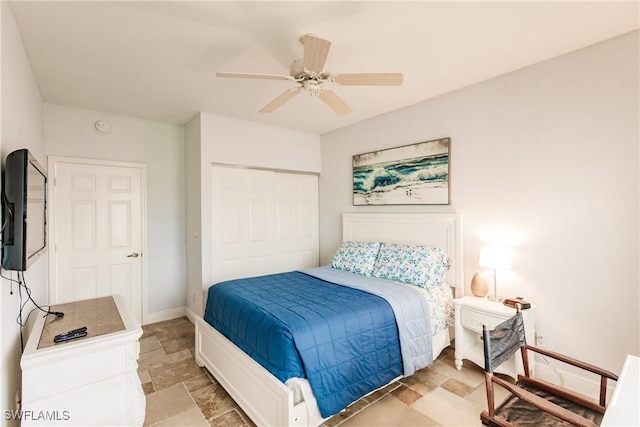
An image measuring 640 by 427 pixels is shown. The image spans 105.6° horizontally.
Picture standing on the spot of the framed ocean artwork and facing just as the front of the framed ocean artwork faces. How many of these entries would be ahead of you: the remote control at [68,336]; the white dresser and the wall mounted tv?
3

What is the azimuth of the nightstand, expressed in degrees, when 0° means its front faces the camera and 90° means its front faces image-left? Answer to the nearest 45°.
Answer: approximately 45°

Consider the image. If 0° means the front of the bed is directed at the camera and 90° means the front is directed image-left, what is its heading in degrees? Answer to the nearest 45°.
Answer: approximately 45°

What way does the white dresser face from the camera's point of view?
to the viewer's right

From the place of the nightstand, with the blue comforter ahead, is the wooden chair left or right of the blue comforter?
left

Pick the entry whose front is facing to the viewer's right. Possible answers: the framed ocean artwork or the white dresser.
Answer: the white dresser

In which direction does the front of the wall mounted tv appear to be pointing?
to the viewer's right
